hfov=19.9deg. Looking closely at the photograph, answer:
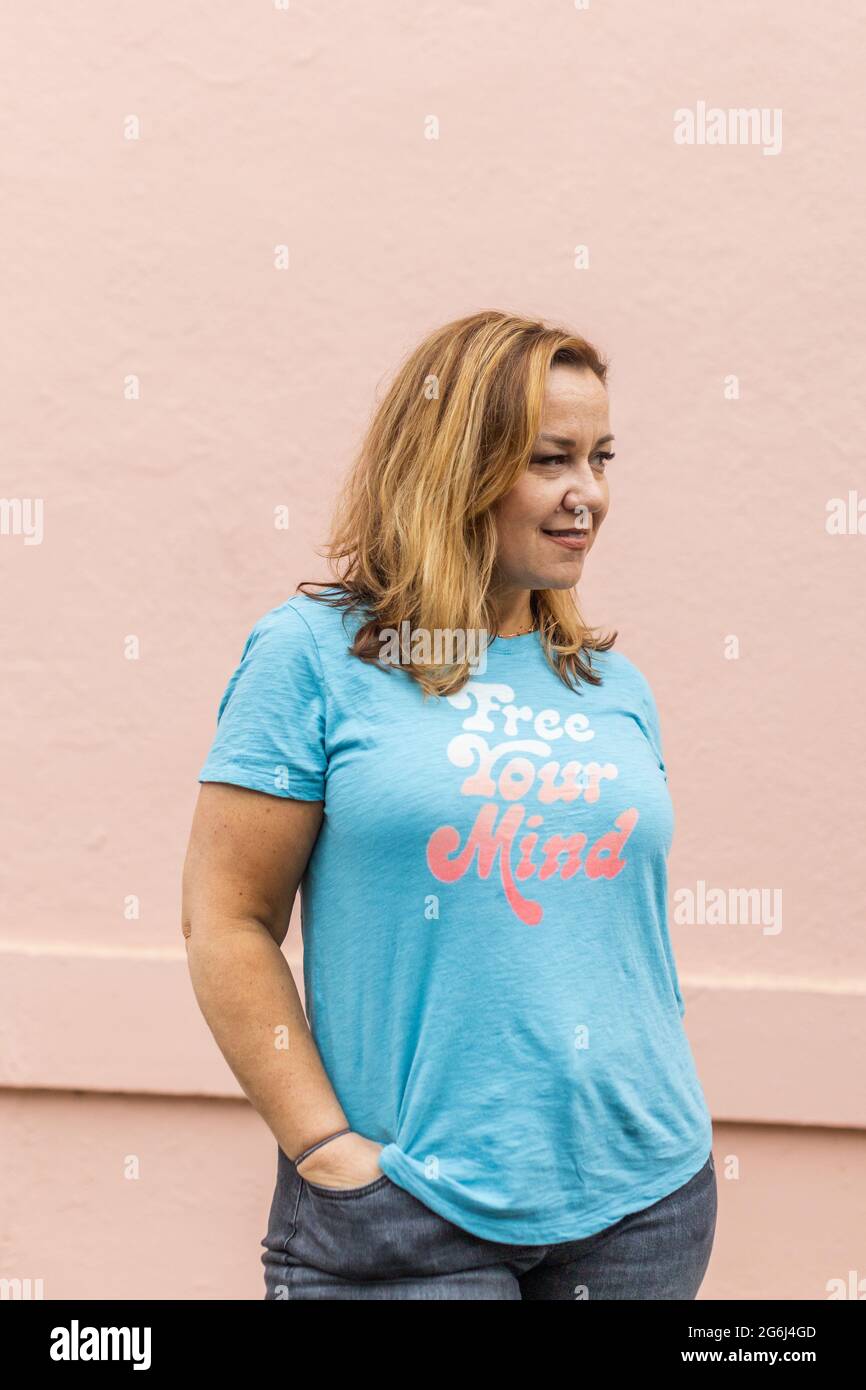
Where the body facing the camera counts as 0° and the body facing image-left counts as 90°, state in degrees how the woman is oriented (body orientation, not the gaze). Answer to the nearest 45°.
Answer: approximately 315°

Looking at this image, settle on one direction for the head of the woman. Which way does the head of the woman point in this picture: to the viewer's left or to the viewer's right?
to the viewer's right
